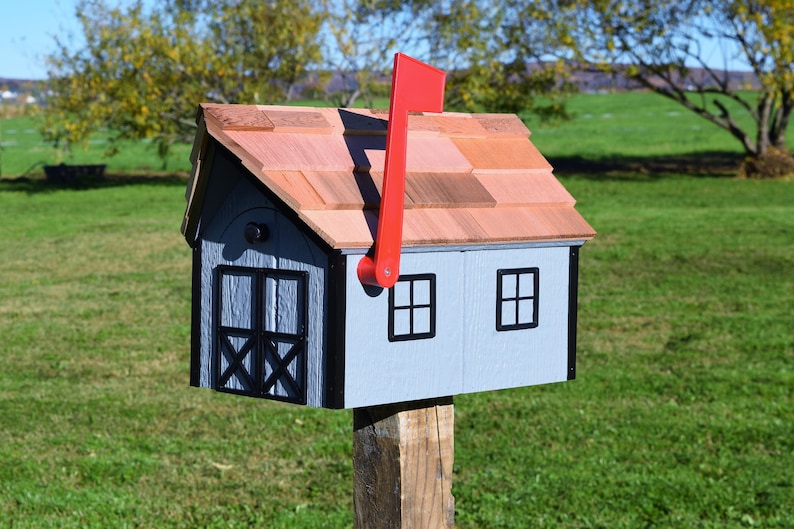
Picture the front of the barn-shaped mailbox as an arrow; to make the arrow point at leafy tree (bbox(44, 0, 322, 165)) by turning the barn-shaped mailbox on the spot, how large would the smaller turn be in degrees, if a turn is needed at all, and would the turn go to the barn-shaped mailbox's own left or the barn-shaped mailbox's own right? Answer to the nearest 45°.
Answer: approximately 135° to the barn-shaped mailbox's own right

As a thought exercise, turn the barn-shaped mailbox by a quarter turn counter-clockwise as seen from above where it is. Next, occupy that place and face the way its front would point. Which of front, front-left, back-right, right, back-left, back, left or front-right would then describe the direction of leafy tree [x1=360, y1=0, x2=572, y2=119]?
back-left

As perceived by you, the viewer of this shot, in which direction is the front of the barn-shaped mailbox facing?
facing the viewer and to the left of the viewer
